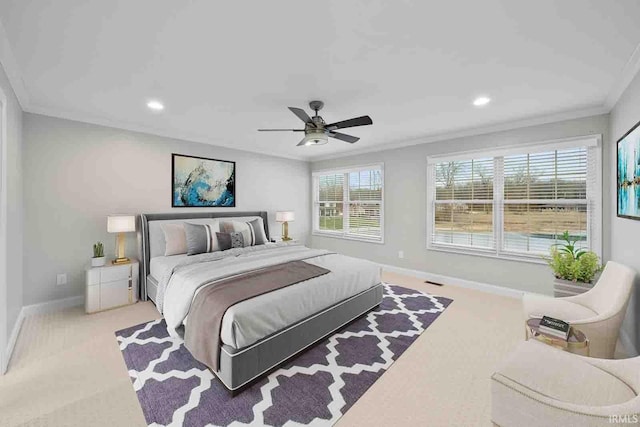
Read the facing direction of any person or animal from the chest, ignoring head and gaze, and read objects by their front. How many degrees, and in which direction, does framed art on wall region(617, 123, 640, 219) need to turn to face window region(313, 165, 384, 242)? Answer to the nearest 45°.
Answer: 0° — it already faces it

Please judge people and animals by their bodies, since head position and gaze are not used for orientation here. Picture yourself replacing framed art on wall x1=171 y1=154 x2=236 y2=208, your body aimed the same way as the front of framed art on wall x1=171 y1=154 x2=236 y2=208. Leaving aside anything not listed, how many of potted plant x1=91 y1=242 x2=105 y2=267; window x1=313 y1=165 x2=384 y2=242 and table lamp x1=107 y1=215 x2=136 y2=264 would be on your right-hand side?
2

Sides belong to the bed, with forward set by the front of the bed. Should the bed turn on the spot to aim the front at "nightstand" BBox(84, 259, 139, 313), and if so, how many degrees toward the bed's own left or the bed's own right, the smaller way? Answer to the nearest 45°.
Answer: approximately 180°

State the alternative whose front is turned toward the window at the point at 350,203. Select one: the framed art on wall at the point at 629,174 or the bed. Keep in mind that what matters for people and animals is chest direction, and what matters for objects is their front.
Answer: the framed art on wall

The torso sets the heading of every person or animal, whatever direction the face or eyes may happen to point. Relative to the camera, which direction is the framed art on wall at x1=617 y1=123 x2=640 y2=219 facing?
to the viewer's left

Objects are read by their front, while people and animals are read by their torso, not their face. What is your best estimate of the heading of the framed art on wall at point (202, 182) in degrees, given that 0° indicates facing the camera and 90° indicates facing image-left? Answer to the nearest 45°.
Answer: approximately 315°

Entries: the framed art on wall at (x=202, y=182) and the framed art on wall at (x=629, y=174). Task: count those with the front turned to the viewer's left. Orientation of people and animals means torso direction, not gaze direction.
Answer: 1

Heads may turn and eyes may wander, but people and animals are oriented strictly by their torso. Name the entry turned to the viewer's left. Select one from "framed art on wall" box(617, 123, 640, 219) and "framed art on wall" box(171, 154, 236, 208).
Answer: "framed art on wall" box(617, 123, 640, 219)

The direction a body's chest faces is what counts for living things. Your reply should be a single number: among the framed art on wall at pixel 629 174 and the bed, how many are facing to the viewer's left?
1

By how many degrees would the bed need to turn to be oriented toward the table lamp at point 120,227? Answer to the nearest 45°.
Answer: approximately 180°

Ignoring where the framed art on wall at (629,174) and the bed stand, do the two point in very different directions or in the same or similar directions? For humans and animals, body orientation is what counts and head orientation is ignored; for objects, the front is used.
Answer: very different directions
